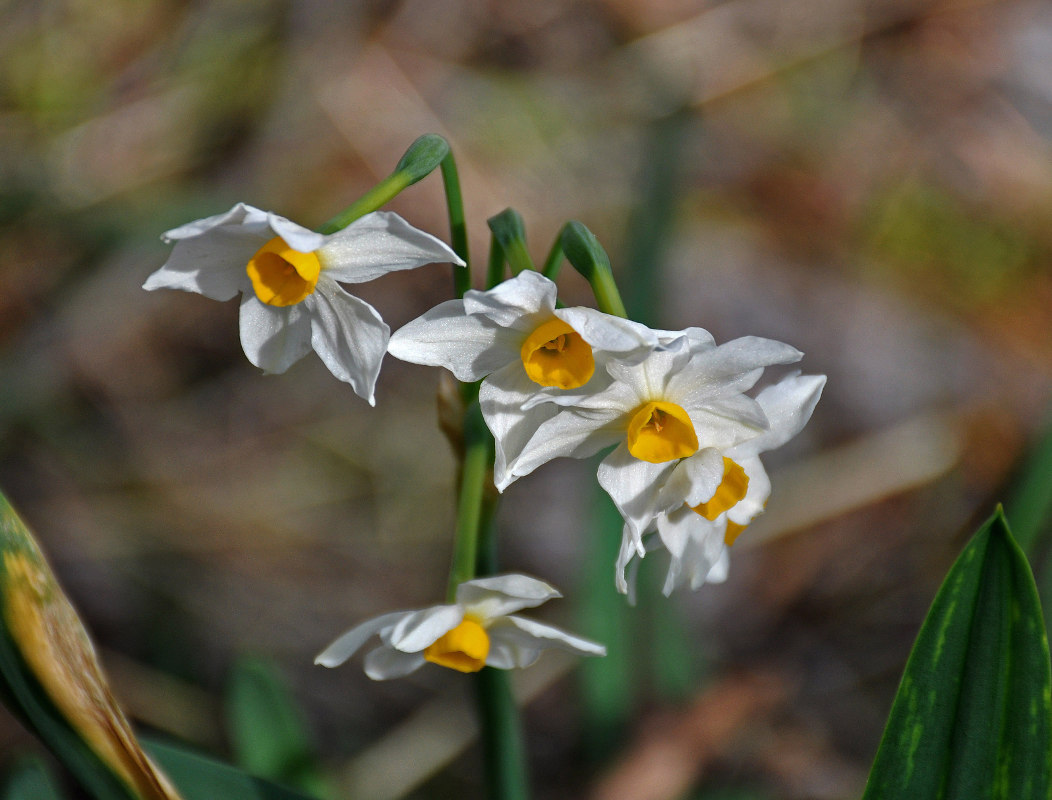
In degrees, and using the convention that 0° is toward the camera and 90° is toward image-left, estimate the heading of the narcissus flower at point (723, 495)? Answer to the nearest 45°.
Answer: approximately 315°

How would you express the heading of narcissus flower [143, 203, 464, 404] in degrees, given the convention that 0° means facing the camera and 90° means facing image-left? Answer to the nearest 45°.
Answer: approximately 45°

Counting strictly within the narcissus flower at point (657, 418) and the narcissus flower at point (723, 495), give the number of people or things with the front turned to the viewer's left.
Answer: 0

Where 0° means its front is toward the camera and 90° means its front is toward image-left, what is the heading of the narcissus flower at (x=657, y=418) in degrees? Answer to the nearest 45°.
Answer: approximately 0°

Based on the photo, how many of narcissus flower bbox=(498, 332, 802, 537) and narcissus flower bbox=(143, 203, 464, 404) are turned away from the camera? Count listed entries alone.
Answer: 0
